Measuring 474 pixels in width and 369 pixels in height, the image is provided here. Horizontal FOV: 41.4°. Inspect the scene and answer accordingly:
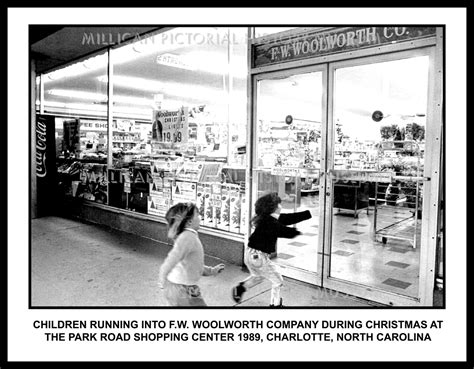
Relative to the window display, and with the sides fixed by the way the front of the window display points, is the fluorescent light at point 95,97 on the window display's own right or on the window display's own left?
on the window display's own right

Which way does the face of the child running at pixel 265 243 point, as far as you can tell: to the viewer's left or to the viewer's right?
to the viewer's right

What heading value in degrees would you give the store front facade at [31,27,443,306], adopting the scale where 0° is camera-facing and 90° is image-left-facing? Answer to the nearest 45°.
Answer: approximately 45°

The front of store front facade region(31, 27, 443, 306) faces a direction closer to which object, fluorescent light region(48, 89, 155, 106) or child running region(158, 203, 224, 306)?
the child running

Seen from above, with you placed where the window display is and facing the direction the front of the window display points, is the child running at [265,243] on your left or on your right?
on your left

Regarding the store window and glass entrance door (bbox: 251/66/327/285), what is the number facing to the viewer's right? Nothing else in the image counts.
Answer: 0

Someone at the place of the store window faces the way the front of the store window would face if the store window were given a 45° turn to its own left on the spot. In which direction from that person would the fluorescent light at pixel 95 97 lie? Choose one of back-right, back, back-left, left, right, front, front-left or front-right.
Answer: back

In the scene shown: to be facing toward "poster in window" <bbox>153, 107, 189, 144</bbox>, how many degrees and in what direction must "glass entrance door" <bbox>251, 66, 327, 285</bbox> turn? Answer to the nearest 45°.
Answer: approximately 90° to its right

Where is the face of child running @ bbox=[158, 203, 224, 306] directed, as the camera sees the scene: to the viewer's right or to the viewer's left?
to the viewer's right
